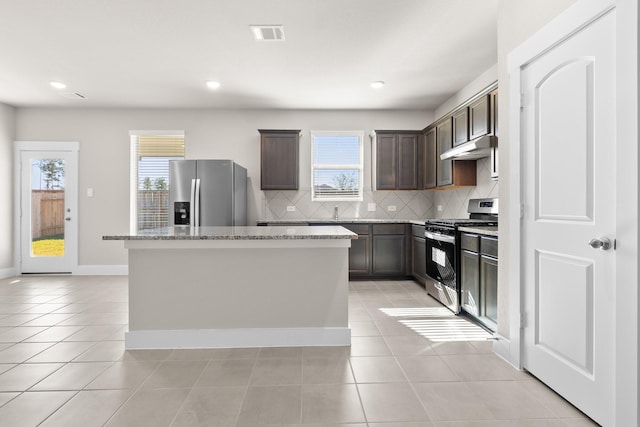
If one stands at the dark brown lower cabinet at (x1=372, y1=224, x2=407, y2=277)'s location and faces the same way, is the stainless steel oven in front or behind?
in front

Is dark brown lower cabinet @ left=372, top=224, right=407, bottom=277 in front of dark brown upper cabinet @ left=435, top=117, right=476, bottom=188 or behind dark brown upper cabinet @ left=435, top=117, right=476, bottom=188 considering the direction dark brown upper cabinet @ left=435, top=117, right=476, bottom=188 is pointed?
in front

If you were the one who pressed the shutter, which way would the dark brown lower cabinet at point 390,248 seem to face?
facing the viewer

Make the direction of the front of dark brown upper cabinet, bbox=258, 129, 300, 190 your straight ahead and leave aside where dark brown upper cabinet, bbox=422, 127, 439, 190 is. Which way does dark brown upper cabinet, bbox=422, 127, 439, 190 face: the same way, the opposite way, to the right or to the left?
to the right

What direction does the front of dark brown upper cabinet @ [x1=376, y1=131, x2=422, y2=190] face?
toward the camera

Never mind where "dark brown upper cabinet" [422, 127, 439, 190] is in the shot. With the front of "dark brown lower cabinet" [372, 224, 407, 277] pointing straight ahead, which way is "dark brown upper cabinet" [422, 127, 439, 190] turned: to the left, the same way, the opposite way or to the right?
to the right

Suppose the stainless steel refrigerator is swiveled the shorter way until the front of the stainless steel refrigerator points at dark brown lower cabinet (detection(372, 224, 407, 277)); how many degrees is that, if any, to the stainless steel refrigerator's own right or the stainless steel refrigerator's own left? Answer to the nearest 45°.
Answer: approximately 90° to the stainless steel refrigerator's own left

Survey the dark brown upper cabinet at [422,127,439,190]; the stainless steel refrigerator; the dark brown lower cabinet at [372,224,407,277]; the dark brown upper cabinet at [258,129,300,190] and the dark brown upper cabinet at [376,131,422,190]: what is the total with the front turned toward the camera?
4

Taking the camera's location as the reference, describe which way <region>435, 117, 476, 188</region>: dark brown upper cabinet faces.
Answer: facing to the left of the viewer

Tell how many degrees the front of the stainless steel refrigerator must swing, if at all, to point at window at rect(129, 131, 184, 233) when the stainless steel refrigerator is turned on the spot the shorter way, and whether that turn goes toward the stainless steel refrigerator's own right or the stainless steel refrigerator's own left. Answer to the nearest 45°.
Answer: approximately 135° to the stainless steel refrigerator's own right

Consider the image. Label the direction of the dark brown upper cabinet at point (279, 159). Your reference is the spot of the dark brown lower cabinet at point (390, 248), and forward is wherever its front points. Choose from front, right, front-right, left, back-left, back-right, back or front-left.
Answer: right

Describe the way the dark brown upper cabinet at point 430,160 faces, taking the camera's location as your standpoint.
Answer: facing to the left of the viewer

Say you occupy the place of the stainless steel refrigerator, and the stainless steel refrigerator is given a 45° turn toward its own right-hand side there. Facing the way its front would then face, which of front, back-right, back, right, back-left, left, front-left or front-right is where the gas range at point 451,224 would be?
left

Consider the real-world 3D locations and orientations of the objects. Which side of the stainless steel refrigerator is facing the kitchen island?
front

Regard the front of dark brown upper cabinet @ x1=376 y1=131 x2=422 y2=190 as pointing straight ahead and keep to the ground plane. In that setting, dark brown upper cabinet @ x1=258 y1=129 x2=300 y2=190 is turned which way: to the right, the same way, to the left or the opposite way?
the same way

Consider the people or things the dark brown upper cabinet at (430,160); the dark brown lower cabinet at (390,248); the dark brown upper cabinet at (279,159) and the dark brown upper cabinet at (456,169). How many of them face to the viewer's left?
2
